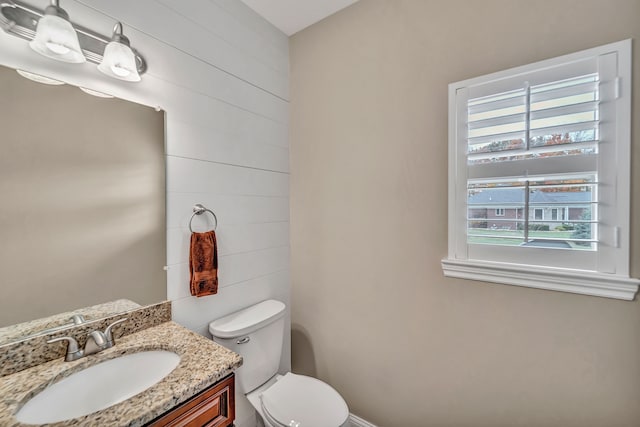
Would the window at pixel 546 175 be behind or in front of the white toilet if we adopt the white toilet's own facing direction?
in front

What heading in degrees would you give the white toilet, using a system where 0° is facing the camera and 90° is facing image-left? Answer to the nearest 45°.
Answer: approximately 315°

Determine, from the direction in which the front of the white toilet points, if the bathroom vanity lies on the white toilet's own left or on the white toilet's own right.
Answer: on the white toilet's own right
